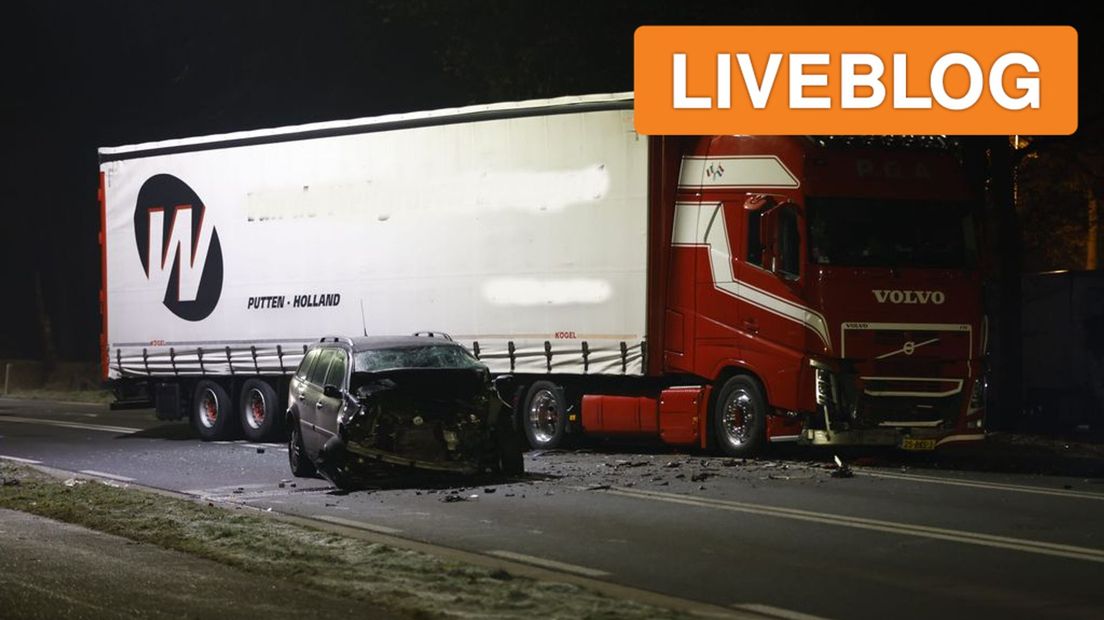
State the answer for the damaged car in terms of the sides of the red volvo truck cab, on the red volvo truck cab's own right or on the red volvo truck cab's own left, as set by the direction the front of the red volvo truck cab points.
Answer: on the red volvo truck cab's own right

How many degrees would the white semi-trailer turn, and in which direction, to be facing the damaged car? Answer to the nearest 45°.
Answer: approximately 45° to its right

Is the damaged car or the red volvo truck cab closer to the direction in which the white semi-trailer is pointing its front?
the red volvo truck cab

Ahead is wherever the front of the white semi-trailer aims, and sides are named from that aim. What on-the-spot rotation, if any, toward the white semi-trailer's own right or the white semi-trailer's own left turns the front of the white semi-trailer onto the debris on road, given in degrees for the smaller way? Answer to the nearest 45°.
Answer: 0° — it already faces it

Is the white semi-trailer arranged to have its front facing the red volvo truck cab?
yes
